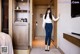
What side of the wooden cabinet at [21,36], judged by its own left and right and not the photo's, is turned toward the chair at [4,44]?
front

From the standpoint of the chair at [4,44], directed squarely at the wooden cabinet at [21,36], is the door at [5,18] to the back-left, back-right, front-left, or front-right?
front-left

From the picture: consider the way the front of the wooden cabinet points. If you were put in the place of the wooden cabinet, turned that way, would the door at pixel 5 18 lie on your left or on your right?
on your right

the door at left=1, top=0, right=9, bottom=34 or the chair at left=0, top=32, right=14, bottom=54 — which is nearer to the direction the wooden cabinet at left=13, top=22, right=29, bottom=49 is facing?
the chair

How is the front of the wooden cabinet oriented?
toward the camera

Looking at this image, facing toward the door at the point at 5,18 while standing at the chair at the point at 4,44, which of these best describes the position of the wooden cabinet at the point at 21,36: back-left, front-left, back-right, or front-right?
front-right
